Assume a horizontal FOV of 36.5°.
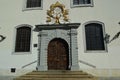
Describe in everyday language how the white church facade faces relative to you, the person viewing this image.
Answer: facing the viewer

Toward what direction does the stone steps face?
toward the camera

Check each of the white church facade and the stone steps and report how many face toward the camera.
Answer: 2
